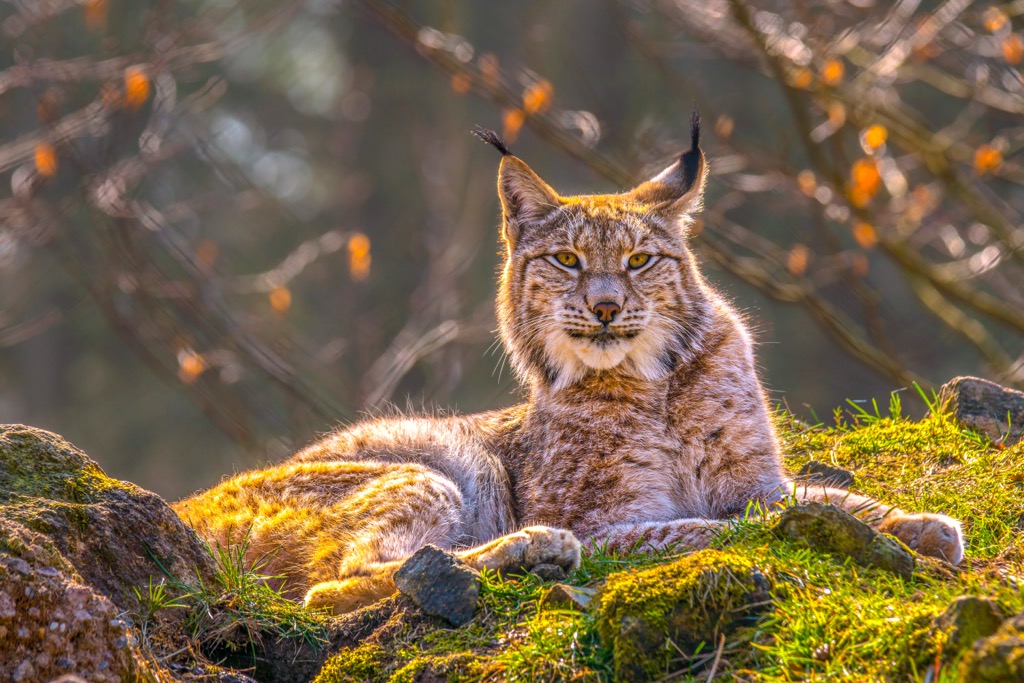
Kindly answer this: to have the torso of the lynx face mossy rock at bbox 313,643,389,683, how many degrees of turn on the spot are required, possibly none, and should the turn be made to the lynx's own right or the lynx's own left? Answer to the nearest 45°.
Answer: approximately 45° to the lynx's own right

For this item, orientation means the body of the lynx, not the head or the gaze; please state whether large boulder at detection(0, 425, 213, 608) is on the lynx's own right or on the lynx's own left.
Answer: on the lynx's own right

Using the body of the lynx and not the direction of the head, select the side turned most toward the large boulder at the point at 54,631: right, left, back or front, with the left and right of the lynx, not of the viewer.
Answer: right

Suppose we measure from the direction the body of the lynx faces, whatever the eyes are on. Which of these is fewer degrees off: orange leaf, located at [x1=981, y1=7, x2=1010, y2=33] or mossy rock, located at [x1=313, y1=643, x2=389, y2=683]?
the mossy rock

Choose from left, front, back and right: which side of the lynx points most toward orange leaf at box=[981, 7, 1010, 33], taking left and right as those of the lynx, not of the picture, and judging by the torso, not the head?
left

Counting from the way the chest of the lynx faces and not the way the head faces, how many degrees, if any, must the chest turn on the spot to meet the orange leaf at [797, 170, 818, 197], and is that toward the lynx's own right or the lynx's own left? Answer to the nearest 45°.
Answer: approximately 135° to the lynx's own left

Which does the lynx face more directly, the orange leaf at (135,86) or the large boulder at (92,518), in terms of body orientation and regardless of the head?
the large boulder

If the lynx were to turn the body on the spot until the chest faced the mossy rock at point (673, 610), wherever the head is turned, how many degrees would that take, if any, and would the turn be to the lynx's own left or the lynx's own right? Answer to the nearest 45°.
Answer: approximately 45° to the lynx's own right

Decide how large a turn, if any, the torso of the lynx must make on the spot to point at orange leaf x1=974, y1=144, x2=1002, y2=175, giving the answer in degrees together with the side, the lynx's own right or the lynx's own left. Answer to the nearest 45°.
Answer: approximately 90° to the lynx's own left

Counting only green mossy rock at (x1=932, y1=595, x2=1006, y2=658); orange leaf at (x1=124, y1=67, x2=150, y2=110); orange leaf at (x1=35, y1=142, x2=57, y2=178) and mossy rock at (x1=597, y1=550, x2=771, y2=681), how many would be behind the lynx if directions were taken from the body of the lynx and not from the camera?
2

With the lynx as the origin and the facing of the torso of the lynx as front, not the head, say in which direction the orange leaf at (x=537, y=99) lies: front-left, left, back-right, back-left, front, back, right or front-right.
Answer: back-left

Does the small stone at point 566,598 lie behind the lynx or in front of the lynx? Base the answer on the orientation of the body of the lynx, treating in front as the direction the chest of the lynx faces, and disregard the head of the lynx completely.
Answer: in front

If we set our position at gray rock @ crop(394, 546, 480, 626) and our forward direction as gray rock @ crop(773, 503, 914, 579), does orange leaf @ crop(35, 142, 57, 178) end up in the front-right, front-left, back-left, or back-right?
back-left

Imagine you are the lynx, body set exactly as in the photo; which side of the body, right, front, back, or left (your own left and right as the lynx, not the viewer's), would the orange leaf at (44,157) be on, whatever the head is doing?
back

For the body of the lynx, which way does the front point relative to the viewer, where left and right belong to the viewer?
facing the viewer and to the right of the viewer
